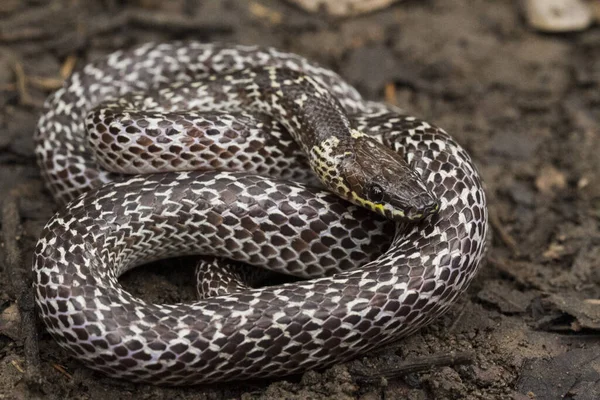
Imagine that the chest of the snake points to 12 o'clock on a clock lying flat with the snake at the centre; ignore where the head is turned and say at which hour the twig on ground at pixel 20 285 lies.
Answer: The twig on ground is roughly at 4 o'clock from the snake.

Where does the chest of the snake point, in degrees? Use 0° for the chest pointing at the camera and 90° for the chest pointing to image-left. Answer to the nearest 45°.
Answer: approximately 315°

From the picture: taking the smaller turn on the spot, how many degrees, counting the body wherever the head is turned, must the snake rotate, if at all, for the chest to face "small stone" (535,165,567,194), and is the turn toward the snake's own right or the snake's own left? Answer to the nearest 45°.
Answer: approximately 90° to the snake's own left

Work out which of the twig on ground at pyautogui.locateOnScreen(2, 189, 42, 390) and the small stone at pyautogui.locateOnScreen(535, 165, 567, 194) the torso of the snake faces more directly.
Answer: the small stone

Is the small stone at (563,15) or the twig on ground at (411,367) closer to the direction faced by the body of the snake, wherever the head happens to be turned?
the twig on ground

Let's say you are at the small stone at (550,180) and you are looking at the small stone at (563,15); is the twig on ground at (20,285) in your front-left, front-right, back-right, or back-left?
back-left

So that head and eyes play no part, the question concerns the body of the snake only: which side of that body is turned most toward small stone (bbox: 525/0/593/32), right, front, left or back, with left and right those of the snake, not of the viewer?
left

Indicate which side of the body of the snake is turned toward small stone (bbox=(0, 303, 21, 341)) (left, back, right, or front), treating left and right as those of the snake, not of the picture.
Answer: right

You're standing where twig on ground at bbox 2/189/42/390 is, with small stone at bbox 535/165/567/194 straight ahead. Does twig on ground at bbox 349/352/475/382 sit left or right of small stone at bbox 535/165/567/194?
right

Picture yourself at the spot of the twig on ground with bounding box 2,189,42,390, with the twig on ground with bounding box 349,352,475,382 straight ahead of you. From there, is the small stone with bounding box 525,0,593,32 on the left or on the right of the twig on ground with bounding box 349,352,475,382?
left
